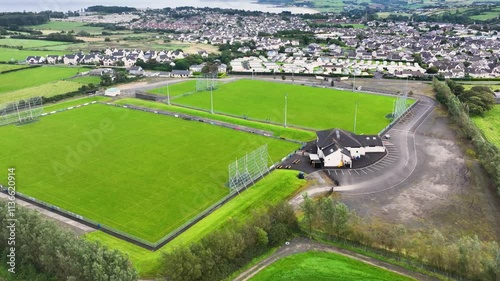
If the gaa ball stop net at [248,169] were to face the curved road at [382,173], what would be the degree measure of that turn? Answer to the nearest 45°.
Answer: approximately 135° to its right
